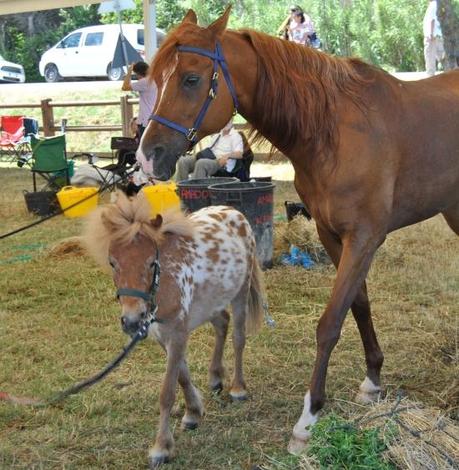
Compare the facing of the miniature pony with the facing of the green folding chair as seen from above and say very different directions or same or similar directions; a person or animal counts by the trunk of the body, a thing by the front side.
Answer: very different directions

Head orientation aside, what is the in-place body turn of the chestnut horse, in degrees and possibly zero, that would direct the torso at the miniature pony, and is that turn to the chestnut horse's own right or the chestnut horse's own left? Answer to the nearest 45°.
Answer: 0° — it already faces it

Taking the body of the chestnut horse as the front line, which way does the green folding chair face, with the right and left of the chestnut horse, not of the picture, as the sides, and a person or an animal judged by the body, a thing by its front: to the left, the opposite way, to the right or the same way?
the opposite way

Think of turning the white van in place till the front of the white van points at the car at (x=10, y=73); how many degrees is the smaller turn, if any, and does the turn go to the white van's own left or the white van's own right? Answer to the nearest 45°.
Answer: approximately 45° to the white van's own right

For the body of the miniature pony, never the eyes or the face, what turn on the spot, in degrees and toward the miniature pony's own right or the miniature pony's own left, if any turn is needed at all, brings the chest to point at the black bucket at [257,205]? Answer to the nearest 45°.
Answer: approximately 135° to the miniature pony's own right

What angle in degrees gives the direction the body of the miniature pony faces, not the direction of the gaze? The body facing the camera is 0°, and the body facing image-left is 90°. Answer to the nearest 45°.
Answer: approximately 45°

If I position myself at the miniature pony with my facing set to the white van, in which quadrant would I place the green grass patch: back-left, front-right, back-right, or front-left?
back-right

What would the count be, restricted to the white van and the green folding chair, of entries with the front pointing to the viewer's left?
1

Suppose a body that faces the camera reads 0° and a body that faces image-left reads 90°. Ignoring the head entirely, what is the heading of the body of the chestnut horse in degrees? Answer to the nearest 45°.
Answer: approximately 45°

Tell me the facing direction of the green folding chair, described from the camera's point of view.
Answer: facing away from the viewer and to the right of the viewer

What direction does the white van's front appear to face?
to the viewer's left
